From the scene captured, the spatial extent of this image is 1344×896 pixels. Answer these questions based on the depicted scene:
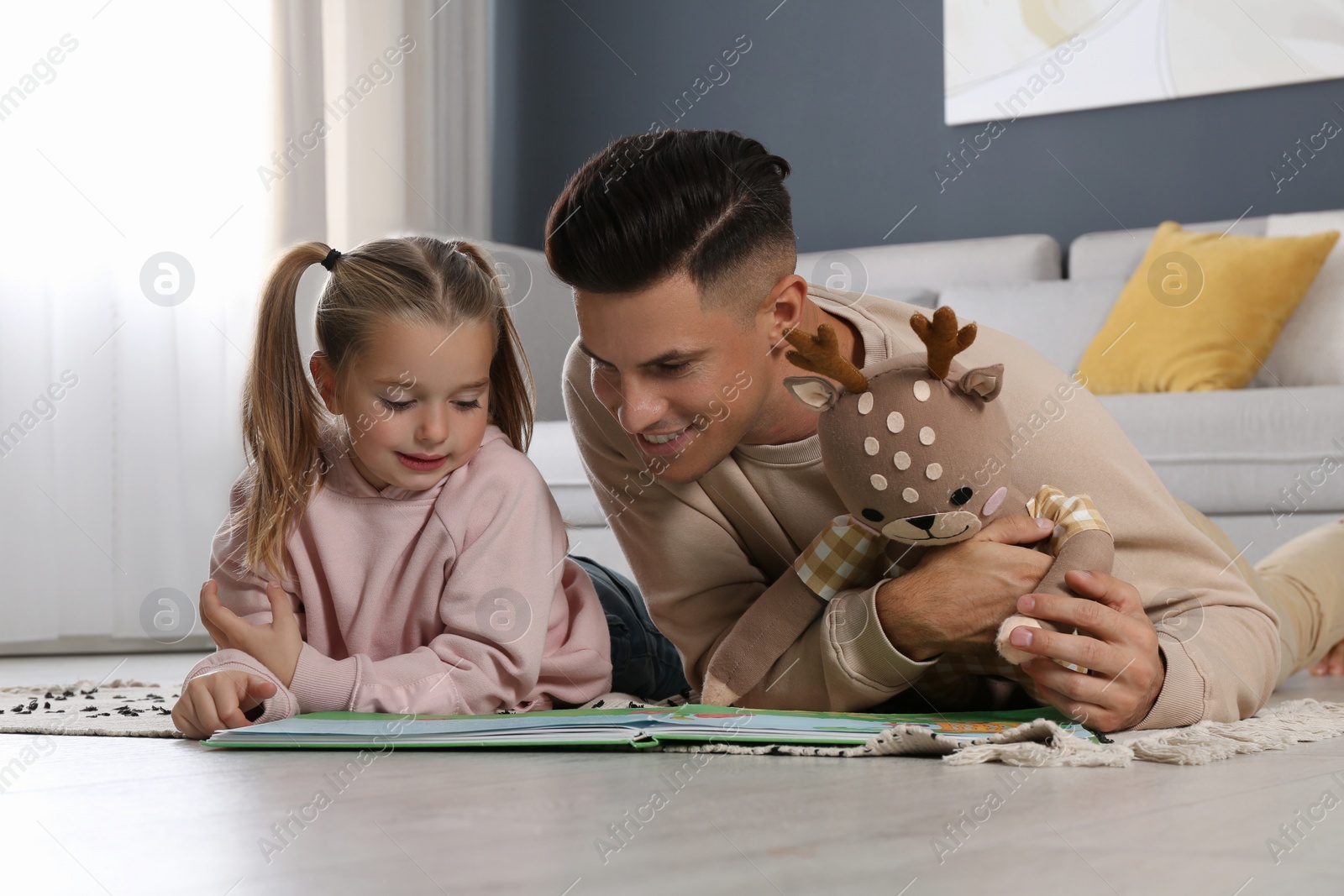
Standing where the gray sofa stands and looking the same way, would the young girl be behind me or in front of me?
in front

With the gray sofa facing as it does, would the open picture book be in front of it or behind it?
in front

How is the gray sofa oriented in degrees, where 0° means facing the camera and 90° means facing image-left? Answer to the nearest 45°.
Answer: approximately 0°

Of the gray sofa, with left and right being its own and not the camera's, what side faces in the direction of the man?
front
